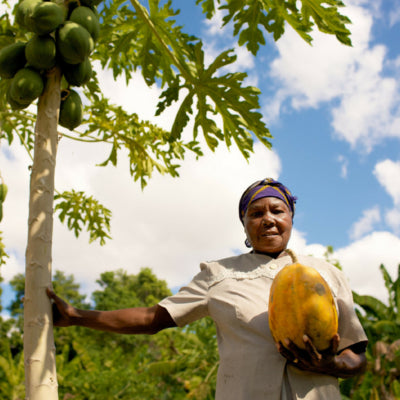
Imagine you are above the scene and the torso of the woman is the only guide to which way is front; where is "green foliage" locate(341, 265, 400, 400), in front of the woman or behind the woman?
behind

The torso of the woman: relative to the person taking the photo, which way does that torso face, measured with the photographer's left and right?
facing the viewer

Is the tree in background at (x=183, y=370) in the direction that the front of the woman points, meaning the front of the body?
no

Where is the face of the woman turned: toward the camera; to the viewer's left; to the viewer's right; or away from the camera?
toward the camera
